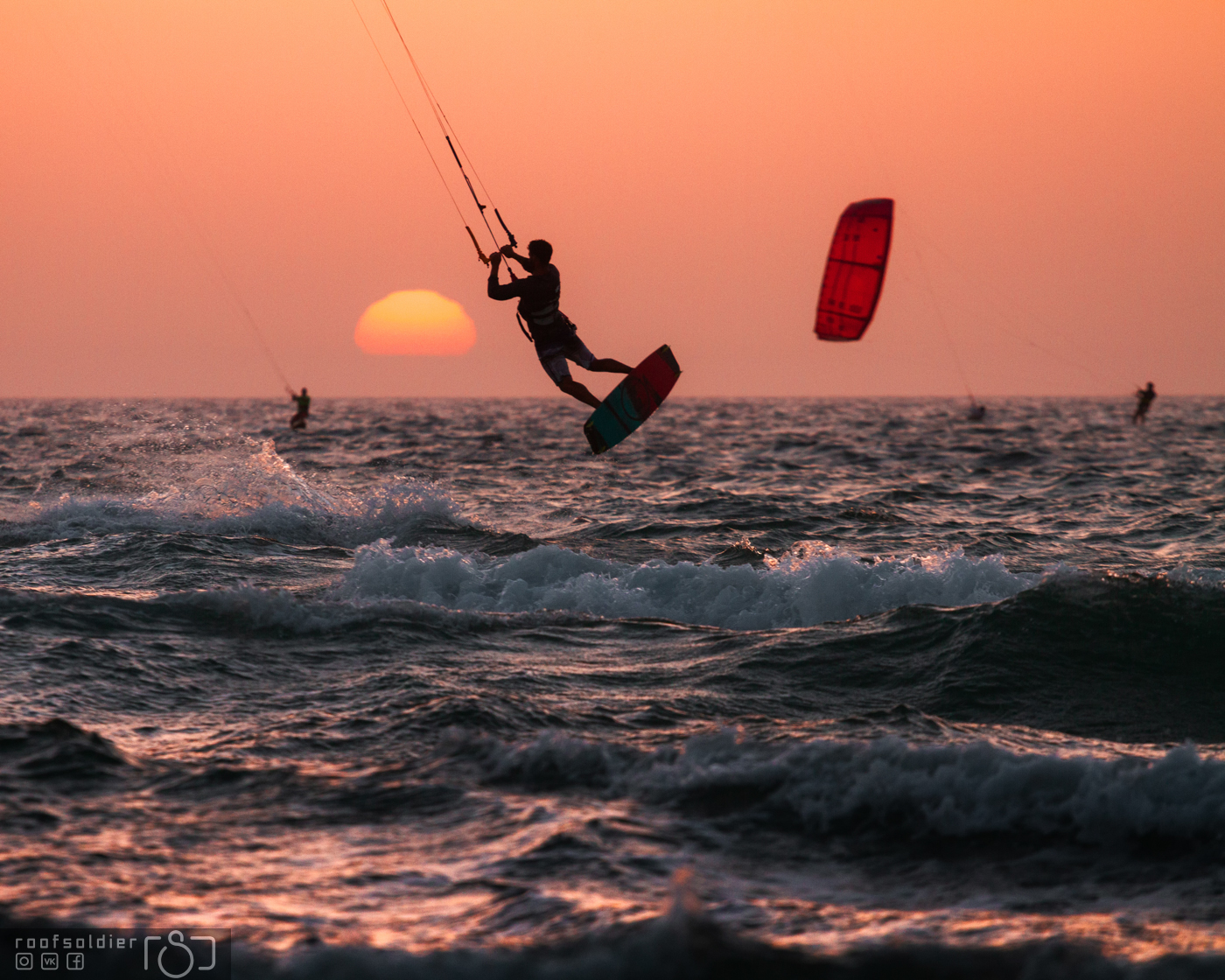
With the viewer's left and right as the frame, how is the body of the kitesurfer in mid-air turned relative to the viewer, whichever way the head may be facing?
facing away from the viewer and to the left of the viewer
